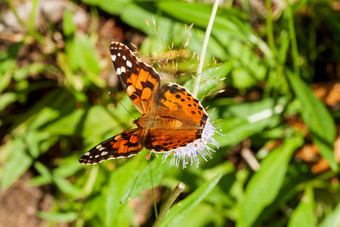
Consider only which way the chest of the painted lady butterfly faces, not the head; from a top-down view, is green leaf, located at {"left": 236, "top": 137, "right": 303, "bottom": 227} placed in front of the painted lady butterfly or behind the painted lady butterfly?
behind

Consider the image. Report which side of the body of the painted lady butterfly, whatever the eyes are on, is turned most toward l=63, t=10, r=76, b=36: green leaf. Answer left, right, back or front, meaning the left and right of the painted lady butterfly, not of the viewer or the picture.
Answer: right

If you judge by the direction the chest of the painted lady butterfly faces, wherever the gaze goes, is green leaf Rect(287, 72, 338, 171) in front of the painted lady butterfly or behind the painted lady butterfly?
behind

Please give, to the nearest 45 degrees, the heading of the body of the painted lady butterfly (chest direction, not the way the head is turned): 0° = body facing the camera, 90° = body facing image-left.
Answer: approximately 90°

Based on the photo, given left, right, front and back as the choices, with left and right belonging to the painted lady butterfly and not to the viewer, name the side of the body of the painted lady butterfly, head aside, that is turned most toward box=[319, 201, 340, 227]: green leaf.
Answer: back

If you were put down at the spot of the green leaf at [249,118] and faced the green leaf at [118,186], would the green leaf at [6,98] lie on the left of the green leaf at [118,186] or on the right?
right
